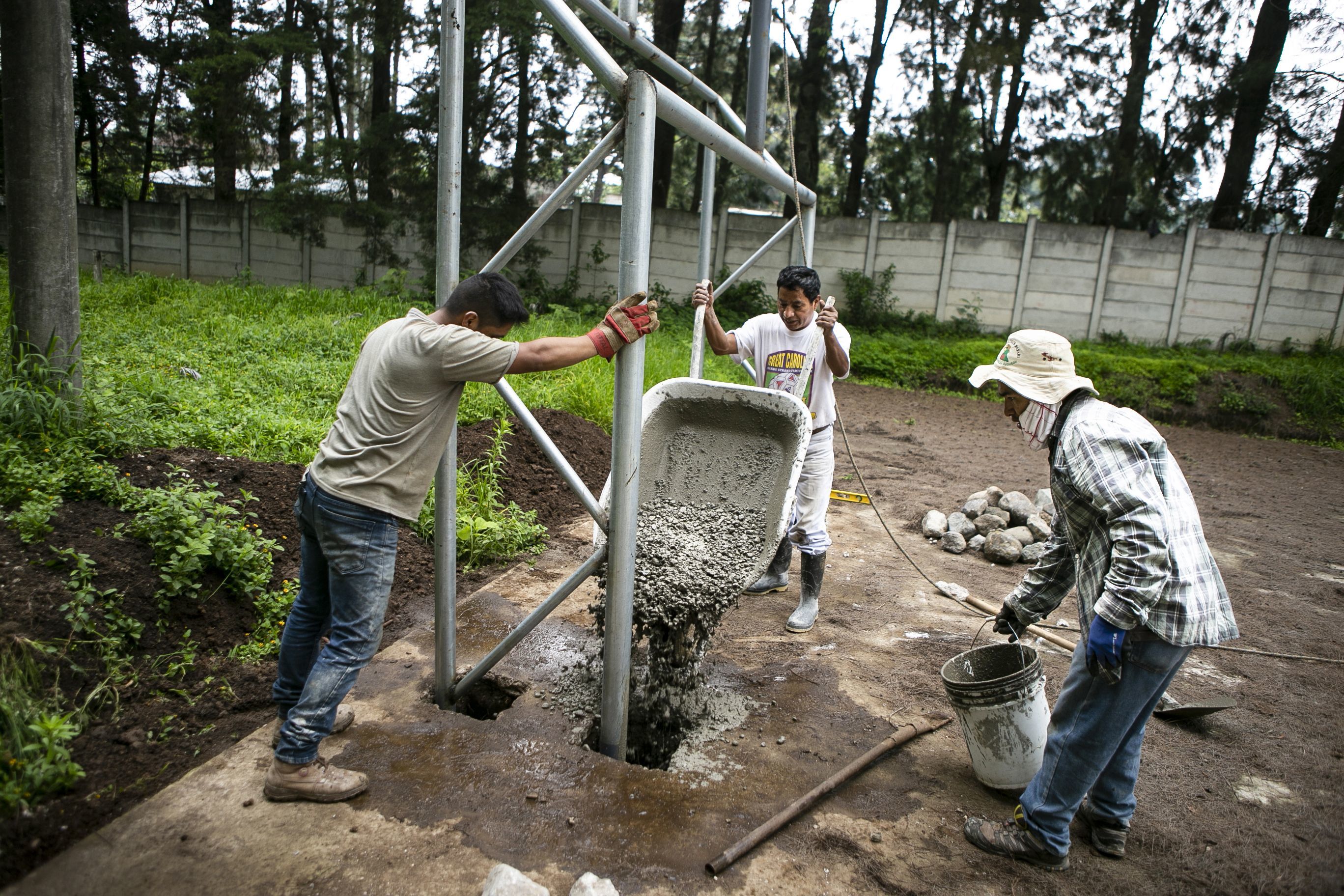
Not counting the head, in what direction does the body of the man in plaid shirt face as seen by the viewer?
to the viewer's left

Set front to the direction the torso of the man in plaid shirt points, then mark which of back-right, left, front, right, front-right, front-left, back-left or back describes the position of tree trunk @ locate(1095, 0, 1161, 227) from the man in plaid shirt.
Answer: right

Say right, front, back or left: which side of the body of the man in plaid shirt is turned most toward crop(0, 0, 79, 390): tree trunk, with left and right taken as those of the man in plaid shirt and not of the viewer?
front

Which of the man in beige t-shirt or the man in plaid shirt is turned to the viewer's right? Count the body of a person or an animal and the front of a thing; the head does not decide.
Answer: the man in beige t-shirt

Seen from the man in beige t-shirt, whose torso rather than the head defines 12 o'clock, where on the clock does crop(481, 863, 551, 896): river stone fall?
The river stone is roughly at 2 o'clock from the man in beige t-shirt.

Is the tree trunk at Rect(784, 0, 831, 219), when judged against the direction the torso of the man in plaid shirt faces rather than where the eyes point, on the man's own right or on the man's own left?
on the man's own right

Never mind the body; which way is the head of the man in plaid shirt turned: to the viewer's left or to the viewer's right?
to the viewer's left

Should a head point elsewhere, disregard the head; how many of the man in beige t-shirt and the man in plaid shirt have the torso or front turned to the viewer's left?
1

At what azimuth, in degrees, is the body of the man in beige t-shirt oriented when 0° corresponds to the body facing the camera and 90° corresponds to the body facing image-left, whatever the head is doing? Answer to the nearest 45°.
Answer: approximately 270°

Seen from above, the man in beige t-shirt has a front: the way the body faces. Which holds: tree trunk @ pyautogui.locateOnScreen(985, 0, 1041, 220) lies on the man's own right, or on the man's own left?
on the man's own left

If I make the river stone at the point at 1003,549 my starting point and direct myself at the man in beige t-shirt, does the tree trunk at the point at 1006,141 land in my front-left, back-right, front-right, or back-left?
back-right

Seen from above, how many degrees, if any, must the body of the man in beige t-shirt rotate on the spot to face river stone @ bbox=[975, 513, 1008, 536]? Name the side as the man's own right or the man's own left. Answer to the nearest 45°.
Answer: approximately 45° to the man's own left

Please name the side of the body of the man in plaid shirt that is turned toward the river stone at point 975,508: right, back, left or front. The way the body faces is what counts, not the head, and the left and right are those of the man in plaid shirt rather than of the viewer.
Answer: right

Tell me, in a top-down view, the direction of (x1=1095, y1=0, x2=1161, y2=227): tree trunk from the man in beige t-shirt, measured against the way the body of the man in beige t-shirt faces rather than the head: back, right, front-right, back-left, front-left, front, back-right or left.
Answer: front-left

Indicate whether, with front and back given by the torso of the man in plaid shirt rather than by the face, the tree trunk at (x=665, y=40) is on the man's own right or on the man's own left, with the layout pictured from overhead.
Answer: on the man's own right
